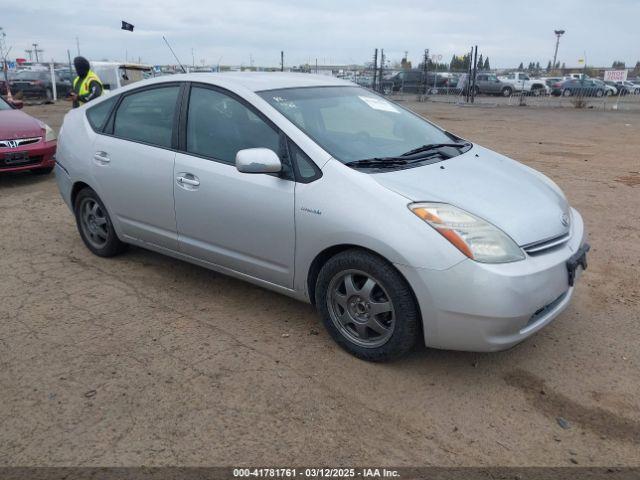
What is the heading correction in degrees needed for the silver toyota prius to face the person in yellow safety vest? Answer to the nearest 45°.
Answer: approximately 180°

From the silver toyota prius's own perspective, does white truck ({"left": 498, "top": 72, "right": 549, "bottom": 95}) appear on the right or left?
on its left

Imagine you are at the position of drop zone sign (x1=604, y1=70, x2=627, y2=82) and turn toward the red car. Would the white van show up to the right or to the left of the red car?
right

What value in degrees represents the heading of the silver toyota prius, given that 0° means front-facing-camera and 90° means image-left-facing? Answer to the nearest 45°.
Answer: approximately 315°

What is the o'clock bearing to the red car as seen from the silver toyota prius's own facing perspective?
The red car is roughly at 6 o'clock from the silver toyota prius.

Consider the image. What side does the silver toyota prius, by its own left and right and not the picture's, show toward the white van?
back

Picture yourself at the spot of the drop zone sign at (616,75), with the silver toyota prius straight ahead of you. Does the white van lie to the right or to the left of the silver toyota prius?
right

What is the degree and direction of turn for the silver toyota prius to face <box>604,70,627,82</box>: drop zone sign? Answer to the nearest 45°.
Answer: approximately 90° to its left
